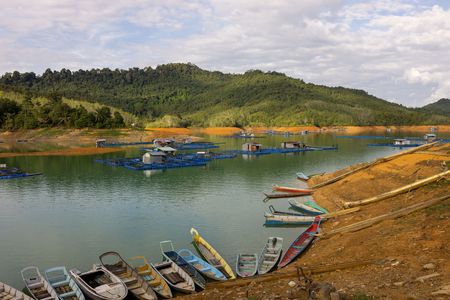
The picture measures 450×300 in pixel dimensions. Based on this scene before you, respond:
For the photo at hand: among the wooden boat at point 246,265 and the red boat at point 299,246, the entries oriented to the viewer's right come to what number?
0

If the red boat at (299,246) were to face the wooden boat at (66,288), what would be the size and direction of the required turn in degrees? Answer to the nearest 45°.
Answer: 0° — it already faces it

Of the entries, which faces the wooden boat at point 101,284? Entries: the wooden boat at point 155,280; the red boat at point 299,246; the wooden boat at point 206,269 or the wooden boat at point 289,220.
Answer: the red boat

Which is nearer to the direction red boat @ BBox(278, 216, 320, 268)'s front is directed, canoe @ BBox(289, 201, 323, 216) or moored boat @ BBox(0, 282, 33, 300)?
the moored boat

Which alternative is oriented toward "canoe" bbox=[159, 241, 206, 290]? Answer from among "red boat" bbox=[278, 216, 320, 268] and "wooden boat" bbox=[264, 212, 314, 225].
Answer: the red boat

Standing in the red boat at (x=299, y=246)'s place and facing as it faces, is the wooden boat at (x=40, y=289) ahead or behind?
ahead

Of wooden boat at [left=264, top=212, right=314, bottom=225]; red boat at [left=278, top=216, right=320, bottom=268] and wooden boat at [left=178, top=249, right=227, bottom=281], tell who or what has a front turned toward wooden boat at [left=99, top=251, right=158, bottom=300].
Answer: the red boat
